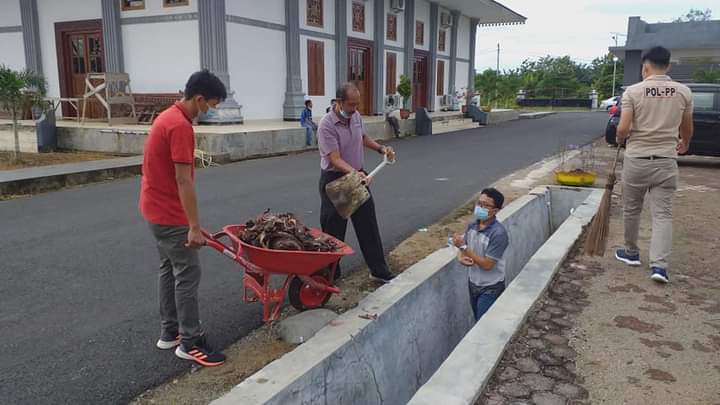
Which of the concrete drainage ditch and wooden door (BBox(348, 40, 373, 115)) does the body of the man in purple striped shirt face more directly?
the concrete drainage ditch

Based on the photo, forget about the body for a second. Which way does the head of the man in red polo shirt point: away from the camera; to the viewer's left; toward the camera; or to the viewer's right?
to the viewer's right

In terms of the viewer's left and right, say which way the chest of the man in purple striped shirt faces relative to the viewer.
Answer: facing the viewer and to the right of the viewer

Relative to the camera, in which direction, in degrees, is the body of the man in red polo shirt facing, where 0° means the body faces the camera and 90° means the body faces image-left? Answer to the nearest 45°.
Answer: approximately 270°

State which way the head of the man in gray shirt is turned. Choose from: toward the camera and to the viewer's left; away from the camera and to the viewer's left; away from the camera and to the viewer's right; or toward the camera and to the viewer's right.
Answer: toward the camera and to the viewer's left

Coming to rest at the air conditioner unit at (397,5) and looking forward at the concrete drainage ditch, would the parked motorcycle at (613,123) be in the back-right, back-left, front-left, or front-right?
front-left

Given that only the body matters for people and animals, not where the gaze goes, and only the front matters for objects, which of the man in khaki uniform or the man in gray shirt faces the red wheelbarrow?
the man in gray shirt

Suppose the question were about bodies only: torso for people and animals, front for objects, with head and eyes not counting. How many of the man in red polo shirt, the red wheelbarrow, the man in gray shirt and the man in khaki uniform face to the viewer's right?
2

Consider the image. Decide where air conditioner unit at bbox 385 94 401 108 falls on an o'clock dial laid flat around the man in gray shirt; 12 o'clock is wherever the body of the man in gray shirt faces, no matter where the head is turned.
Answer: The air conditioner unit is roughly at 4 o'clock from the man in gray shirt.

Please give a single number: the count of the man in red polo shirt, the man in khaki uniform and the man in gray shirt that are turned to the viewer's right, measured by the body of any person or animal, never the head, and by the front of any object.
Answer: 1

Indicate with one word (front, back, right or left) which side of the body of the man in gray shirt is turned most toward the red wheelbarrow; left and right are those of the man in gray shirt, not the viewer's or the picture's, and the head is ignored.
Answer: front

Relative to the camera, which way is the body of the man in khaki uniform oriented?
away from the camera

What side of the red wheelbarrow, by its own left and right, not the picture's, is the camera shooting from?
right

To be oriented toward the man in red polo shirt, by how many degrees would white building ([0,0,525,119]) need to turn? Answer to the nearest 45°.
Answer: approximately 45° to its right

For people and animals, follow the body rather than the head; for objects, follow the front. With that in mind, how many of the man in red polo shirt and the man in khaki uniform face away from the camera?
1

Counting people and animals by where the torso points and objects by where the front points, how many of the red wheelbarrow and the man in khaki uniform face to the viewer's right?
1

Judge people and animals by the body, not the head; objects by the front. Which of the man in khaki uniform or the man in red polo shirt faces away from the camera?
the man in khaki uniform

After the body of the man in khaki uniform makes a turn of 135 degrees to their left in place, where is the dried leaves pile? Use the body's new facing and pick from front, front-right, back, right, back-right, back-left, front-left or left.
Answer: front

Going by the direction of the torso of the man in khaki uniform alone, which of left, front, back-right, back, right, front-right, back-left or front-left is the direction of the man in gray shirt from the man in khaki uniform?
back-left
